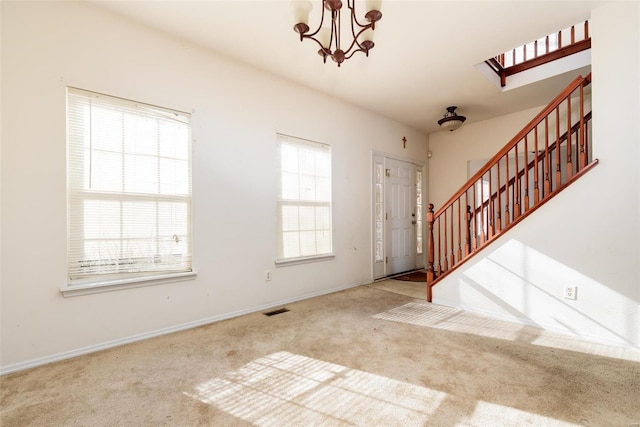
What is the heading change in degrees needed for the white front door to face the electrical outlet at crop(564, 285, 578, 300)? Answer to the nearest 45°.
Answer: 0° — it already faces it

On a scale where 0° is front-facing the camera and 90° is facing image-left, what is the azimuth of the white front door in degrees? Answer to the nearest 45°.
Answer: approximately 315°

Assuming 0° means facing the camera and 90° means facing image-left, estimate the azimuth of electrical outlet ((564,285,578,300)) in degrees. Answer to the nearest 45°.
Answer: approximately 45°

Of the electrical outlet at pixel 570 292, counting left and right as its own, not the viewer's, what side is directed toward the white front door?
right

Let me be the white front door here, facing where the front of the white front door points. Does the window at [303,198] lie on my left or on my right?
on my right
